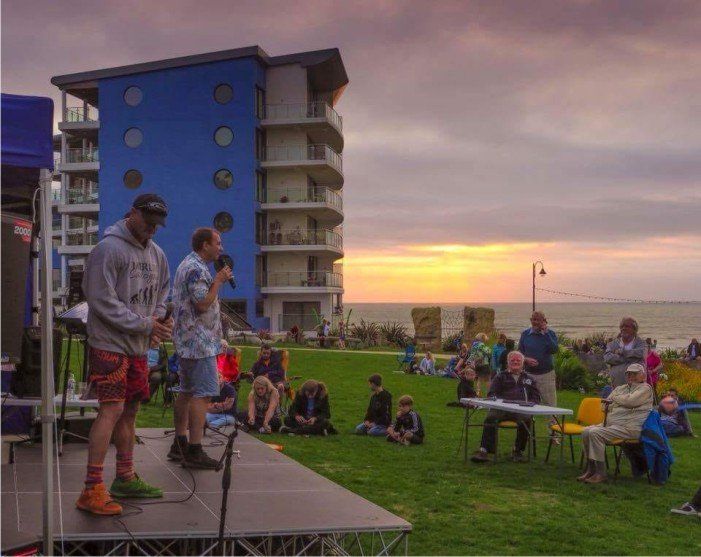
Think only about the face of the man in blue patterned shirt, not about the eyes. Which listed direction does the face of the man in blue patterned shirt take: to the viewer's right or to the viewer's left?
to the viewer's right

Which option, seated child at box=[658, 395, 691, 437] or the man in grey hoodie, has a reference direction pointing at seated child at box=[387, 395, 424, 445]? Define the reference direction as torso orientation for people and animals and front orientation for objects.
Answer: seated child at box=[658, 395, 691, 437]

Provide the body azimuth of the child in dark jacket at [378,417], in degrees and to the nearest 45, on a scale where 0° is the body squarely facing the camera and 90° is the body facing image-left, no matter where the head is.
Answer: approximately 45°

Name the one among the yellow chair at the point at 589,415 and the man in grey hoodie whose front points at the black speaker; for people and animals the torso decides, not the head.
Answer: the yellow chair

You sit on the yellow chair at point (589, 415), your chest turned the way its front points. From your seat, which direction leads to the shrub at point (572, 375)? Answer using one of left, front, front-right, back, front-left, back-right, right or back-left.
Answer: back-right

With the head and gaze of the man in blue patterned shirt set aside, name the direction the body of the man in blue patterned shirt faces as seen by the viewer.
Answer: to the viewer's right

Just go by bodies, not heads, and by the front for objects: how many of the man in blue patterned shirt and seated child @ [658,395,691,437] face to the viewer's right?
1

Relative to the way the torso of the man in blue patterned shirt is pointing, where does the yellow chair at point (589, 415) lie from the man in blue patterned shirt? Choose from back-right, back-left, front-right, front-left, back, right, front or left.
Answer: front-left

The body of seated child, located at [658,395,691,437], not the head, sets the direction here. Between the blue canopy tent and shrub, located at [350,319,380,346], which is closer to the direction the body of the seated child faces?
the blue canopy tent

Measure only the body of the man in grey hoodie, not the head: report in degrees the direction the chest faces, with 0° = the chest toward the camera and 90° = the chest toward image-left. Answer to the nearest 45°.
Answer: approximately 315°

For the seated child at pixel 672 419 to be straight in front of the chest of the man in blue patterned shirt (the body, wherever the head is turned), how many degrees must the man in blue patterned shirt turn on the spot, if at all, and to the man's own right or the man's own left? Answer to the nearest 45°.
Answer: approximately 45° to the man's own left
